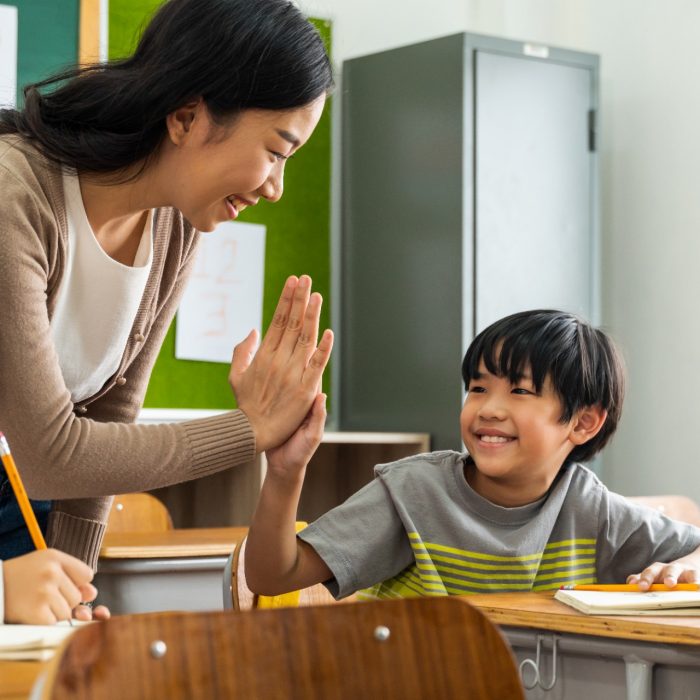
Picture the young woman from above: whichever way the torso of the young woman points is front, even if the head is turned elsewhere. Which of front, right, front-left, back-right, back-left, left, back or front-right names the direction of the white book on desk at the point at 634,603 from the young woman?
front-left

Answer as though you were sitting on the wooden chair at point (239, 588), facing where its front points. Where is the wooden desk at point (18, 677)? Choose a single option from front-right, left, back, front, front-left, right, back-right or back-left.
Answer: right

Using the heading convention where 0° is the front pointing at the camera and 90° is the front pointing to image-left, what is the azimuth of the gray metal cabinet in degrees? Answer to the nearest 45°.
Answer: approximately 315°

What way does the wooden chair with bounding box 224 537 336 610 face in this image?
to the viewer's right

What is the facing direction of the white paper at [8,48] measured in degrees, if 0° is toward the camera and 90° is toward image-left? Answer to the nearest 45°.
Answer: approximately 0°

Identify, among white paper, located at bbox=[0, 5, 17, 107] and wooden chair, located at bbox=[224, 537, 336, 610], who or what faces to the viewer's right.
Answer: the wooden chair

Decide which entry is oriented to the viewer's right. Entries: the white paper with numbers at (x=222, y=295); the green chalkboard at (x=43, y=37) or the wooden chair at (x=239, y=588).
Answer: the wooden chair

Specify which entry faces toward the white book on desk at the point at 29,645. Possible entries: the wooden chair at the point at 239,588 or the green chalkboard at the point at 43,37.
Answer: the green chalkboard

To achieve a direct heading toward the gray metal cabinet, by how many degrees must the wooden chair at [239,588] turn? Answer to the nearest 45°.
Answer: approximately 90° to its left

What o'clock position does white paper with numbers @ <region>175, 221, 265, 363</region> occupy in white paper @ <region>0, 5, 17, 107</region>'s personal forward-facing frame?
white paper with numbers @ <region>175, 221, 265, 363</region> is roughly at 8 o'clock from white paper @ <region>0, 5, 17, 107</region>.

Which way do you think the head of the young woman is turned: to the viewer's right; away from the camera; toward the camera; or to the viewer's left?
to the viewer's right

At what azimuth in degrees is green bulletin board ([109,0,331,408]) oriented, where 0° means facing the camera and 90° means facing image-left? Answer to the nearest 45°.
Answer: approximately 0°
